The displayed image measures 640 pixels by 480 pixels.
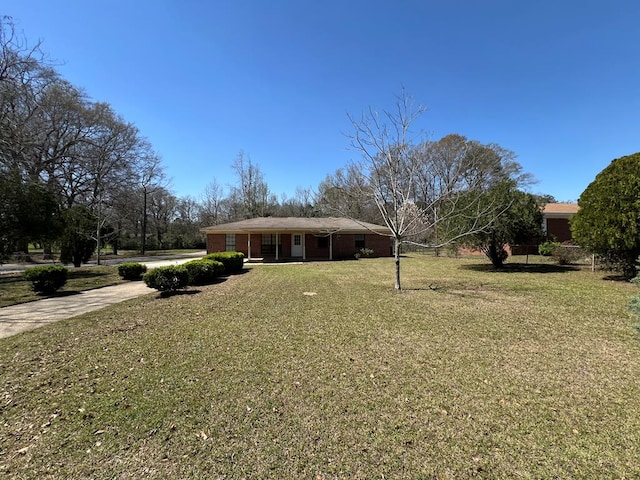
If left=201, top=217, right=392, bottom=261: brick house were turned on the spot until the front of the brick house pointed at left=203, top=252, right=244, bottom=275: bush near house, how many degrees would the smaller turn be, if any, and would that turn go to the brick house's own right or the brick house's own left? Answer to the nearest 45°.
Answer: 0° — it already faces it

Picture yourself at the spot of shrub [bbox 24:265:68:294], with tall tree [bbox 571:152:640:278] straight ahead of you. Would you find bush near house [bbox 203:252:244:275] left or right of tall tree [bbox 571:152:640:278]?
left

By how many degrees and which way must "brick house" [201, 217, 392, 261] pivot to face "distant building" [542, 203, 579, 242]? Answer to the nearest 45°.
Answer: approximately 90° to its left

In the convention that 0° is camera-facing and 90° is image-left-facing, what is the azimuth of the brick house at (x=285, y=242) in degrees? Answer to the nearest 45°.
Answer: approximately 0°

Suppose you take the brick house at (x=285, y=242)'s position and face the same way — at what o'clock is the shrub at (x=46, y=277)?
The shrub is roughly at 1 o'clock from the brick house.

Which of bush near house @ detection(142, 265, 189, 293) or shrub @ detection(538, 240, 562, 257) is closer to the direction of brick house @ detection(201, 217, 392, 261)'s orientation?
the bush near house

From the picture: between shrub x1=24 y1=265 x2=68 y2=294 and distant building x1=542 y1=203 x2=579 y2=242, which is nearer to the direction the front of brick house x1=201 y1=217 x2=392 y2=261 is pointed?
the shrub

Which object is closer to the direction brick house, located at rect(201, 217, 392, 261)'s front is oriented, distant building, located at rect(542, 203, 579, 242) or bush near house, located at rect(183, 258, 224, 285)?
the bush near house

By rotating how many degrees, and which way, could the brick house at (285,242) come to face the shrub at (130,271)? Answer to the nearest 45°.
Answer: approximately 45° to its right

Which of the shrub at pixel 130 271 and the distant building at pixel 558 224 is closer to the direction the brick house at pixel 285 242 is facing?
the shrub

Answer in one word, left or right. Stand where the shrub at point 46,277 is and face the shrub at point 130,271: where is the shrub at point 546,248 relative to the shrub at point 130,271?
right

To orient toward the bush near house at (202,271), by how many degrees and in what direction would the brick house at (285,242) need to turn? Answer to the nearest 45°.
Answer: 0° — it already faces it

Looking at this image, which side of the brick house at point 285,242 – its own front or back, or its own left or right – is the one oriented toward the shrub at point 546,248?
left

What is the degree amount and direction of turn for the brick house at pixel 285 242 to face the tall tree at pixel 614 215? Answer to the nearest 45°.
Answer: approximately 45° to its left
